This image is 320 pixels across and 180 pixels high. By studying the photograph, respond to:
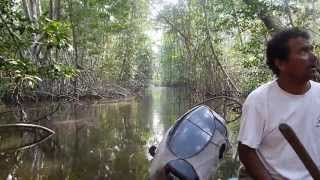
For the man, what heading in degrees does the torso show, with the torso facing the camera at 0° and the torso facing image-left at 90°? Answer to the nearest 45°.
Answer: approximately 315°
